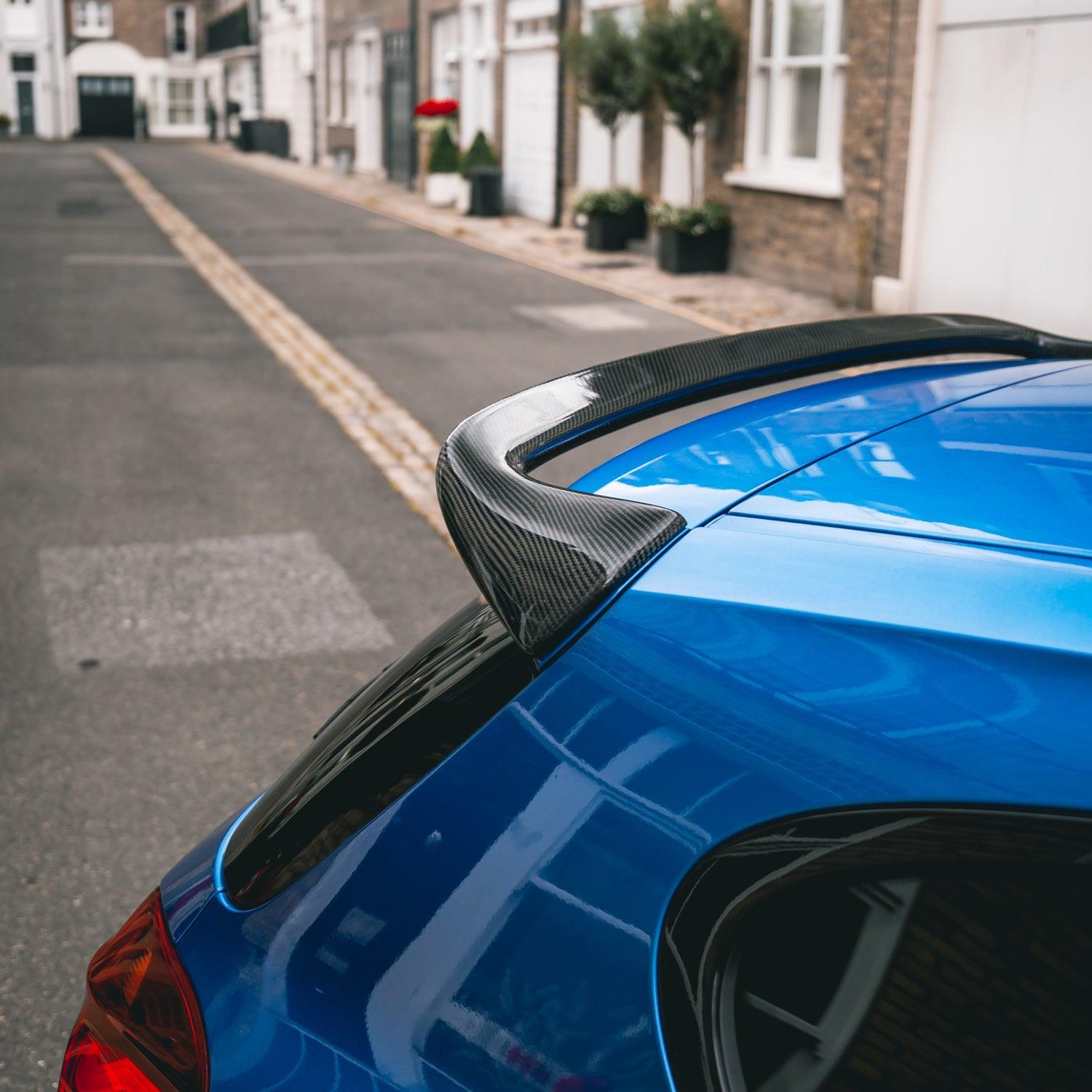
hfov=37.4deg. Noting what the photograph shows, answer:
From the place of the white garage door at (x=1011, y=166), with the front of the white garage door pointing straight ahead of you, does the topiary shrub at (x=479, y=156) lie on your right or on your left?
on your right

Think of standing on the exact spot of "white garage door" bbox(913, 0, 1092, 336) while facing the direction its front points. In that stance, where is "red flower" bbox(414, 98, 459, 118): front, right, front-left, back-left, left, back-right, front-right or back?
right

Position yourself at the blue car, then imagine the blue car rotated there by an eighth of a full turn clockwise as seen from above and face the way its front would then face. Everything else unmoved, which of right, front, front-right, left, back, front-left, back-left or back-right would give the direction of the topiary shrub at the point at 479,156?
back

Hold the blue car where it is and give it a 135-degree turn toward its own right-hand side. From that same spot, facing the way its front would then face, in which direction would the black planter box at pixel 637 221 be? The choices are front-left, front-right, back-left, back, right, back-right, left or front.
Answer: right

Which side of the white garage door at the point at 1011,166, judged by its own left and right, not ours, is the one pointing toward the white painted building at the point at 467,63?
right

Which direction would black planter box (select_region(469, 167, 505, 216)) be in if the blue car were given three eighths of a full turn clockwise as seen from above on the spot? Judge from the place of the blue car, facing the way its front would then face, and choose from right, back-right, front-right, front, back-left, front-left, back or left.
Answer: right

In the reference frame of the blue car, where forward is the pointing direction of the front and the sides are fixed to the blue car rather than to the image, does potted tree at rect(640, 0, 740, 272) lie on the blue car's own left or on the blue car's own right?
on the blue car's own left

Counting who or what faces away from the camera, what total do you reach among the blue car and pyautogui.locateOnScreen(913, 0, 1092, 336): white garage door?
0

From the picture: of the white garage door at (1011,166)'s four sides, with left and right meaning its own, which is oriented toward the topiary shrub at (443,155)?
right

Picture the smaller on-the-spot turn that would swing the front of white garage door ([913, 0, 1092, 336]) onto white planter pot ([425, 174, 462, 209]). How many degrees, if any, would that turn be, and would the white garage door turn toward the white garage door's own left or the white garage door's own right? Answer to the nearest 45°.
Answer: approximately 90° to the white garage door's own right

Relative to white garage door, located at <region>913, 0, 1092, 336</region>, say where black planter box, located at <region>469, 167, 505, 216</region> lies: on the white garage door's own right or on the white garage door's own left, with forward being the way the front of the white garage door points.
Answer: on the white garage door's own right
